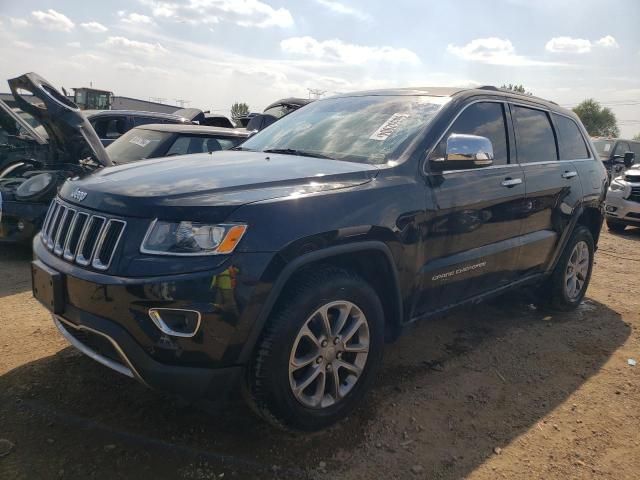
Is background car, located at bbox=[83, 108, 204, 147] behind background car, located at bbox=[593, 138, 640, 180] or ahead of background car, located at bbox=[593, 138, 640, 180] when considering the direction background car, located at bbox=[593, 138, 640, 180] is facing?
ahead

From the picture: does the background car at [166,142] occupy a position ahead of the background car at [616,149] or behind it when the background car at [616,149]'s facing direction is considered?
ahead

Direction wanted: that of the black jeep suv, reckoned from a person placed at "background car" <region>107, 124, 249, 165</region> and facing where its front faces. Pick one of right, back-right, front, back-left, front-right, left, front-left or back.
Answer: front-left

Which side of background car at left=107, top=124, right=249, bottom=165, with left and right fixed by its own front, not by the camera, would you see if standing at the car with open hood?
front

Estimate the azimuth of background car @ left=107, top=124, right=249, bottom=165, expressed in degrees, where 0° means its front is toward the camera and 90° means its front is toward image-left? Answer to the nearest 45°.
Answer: approximately 45°

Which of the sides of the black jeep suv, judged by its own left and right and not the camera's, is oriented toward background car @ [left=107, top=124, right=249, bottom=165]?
right

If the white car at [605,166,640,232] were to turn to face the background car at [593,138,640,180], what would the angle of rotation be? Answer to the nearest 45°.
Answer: approximately 135° to its right

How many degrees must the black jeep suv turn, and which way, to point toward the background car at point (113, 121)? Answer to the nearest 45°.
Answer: approximately 90° to its right

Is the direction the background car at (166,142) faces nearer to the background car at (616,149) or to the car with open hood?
the car with open hood

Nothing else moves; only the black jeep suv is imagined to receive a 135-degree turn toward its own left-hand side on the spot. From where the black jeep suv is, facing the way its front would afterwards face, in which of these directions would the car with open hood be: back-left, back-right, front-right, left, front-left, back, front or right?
back-left
